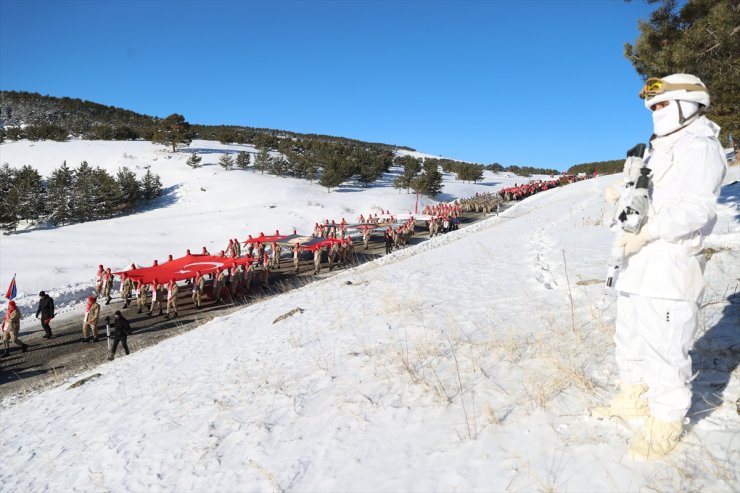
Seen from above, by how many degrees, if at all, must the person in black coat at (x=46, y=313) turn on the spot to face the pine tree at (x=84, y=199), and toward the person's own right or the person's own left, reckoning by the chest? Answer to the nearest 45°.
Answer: approximately 135° to the person's own right

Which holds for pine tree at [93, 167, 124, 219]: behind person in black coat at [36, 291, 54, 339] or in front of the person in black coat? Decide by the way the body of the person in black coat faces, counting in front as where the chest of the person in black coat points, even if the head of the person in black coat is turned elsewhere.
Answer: behind

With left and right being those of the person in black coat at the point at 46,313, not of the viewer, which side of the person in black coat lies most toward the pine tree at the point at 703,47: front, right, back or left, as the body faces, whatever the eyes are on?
left

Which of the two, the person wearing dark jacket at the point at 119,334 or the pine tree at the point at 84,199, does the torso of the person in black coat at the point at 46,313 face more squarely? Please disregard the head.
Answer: the person wearing dark jacket

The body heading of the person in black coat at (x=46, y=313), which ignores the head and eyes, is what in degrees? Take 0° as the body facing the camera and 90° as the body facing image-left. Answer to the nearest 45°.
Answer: approximately 45°

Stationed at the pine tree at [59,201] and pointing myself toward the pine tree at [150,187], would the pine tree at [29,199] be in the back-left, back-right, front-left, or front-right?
back-left

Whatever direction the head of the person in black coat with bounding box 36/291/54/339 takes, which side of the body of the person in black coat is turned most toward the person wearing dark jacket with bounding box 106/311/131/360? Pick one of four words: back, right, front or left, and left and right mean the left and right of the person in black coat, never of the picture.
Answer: left

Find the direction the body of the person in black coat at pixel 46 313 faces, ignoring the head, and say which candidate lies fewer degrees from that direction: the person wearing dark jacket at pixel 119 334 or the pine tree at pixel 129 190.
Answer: the person wearing dark jacket
